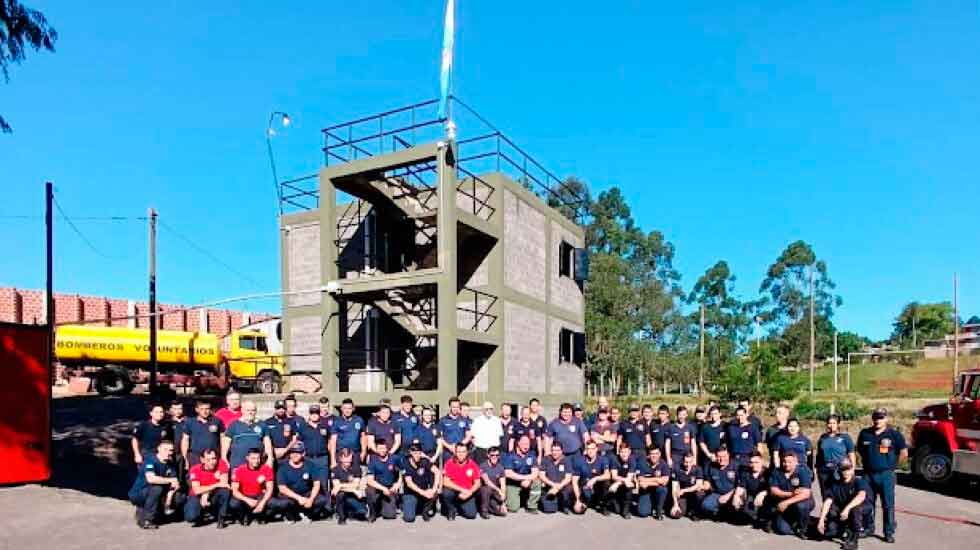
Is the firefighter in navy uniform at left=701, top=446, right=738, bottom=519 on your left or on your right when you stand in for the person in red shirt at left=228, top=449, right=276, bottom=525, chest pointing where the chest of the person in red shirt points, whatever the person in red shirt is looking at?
on your left

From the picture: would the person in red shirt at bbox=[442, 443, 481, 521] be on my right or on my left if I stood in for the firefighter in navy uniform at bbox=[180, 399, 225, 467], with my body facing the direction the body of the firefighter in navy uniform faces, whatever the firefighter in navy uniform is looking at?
on my left

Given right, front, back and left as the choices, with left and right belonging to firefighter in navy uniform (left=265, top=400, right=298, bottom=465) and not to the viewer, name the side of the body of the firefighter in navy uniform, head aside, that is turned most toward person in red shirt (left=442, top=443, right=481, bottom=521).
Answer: left
